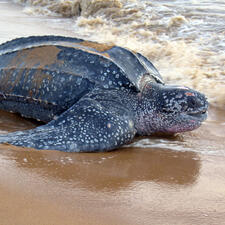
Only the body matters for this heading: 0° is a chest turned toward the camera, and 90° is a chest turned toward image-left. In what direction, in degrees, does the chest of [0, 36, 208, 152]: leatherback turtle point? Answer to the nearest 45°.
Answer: approximately 270°
